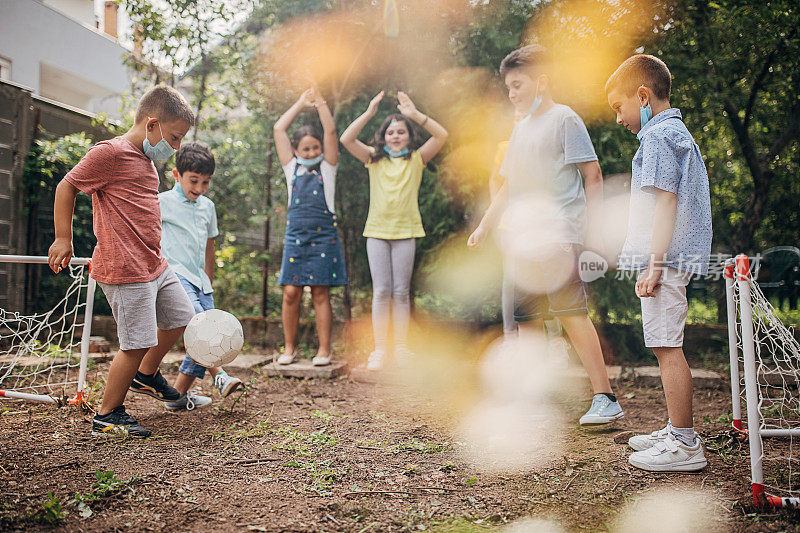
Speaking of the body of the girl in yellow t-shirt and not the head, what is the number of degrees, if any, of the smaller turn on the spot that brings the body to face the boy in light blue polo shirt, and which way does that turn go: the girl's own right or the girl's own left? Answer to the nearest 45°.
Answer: approximately 45° to the girl's own right

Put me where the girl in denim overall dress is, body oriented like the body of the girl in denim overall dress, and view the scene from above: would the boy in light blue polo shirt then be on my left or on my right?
on my right

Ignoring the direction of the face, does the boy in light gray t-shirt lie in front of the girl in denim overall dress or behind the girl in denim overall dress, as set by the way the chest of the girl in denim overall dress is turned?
in front

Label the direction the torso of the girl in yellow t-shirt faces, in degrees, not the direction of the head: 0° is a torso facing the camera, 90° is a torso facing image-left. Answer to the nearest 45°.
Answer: approximately 0°

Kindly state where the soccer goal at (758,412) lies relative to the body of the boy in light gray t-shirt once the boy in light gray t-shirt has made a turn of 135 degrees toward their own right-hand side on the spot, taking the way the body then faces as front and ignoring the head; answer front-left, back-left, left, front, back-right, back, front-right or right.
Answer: back-right

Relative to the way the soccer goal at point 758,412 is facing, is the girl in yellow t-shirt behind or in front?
in front

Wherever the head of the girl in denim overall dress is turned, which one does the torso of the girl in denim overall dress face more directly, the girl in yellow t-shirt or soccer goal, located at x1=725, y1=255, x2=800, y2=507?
the soccer goal

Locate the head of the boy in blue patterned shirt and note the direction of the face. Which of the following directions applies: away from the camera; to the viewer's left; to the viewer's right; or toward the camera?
to the viewer's left

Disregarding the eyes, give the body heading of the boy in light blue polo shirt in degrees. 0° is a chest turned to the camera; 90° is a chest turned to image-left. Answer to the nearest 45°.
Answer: approximately 315°

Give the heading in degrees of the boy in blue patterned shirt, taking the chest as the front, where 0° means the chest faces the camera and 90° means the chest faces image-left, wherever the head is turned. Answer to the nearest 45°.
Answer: approximately 90°

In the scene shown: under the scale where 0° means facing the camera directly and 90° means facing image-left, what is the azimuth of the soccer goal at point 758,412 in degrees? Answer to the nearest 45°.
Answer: approximately 90°

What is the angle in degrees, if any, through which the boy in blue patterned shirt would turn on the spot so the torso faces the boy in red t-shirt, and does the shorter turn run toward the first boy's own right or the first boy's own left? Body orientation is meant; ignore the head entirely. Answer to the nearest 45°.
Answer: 0° — they already face them

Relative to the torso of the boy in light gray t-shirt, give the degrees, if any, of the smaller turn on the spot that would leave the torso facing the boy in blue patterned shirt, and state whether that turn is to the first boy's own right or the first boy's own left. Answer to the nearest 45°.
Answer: approximately 90° to the first boy's own left
